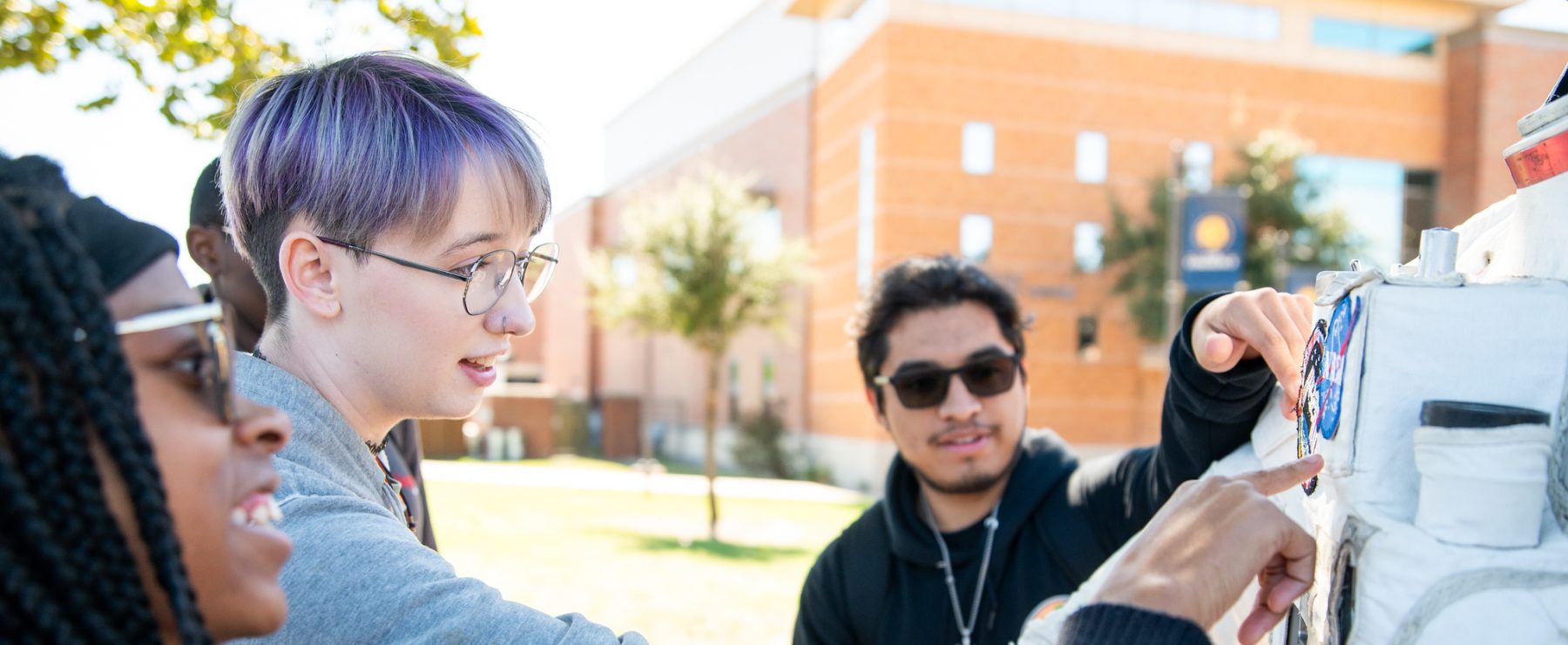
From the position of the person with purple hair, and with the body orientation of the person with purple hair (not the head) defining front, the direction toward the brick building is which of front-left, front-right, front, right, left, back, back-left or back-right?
front-left

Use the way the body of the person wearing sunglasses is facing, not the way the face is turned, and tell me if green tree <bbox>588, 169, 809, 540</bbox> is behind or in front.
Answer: behind

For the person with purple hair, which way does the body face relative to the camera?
to the viewer's right

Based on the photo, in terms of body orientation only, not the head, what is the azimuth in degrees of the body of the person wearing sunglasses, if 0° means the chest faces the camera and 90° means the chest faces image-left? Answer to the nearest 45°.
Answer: approximately 0°

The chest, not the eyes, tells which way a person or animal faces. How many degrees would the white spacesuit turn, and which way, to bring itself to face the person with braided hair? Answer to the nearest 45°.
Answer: approximately 45° to its left

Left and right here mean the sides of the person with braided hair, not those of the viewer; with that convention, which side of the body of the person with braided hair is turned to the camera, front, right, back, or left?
right

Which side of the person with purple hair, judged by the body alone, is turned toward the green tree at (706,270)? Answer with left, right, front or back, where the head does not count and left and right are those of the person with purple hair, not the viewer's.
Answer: left

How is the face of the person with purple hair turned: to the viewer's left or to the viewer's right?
to the viewer's right

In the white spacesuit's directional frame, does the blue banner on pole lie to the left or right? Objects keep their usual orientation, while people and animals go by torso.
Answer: on its right

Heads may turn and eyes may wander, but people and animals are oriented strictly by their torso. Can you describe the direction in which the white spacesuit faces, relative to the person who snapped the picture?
facing to the left of the viewer

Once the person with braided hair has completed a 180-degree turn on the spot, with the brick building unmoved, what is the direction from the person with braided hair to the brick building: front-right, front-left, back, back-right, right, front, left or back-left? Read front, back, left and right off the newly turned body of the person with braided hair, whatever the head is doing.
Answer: back-right

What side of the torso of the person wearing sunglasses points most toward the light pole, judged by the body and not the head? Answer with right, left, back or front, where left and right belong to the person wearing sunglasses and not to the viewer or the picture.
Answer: back
